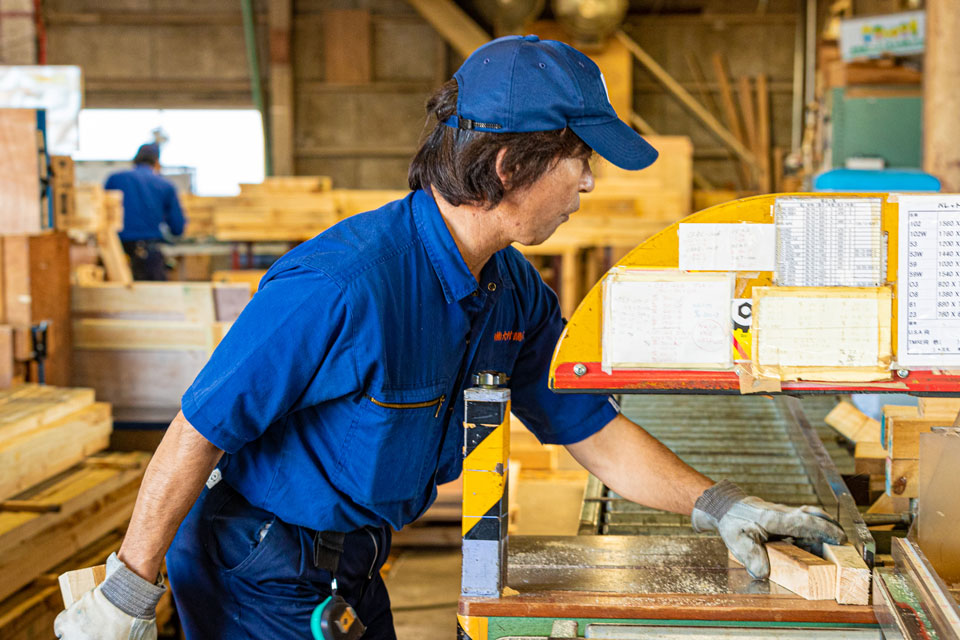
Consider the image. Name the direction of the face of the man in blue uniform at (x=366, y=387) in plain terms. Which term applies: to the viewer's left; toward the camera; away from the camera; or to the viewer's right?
to the viewer's right

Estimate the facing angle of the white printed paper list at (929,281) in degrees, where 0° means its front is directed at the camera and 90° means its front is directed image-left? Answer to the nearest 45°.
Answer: approximately 0°

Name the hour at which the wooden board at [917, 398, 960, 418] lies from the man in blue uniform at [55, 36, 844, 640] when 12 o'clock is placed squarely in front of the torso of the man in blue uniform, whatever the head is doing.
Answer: The wooden board is roughly at 10 o'clock from the man in blue uniform.

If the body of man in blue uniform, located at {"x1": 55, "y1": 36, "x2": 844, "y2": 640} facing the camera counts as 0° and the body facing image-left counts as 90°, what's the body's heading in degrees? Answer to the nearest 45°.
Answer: approximately 315°

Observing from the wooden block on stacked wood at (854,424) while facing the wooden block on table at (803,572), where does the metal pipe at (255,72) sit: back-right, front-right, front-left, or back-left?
back-right

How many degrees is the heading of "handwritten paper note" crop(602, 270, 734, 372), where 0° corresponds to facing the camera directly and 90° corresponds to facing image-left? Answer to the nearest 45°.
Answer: approximately 0°
